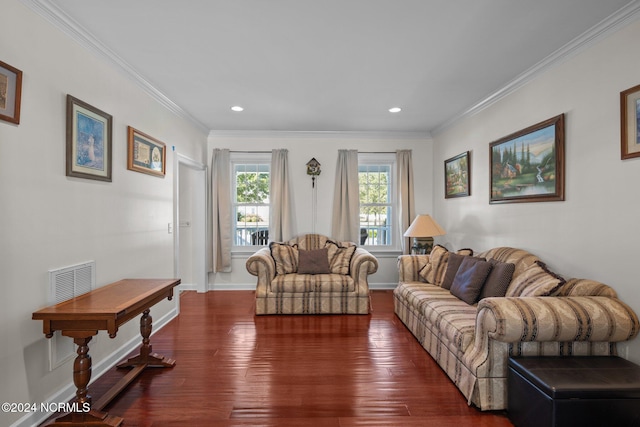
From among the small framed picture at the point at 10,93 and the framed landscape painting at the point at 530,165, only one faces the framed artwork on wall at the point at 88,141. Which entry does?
the framed landscape painting

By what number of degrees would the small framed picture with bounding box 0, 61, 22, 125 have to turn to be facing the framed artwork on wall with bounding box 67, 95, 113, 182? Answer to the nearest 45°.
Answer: approximately 90° to its left

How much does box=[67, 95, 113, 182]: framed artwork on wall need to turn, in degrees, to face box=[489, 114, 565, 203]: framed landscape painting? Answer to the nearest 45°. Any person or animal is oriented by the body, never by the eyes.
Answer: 0° — it already faces it

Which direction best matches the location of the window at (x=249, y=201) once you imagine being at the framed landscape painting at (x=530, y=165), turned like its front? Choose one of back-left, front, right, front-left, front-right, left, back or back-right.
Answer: front-right

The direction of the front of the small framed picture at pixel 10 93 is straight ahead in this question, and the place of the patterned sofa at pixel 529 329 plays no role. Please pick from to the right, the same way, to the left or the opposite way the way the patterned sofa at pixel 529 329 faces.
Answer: the opposite way

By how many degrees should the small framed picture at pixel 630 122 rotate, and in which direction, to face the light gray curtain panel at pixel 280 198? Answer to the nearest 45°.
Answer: approximately 45° to its right
